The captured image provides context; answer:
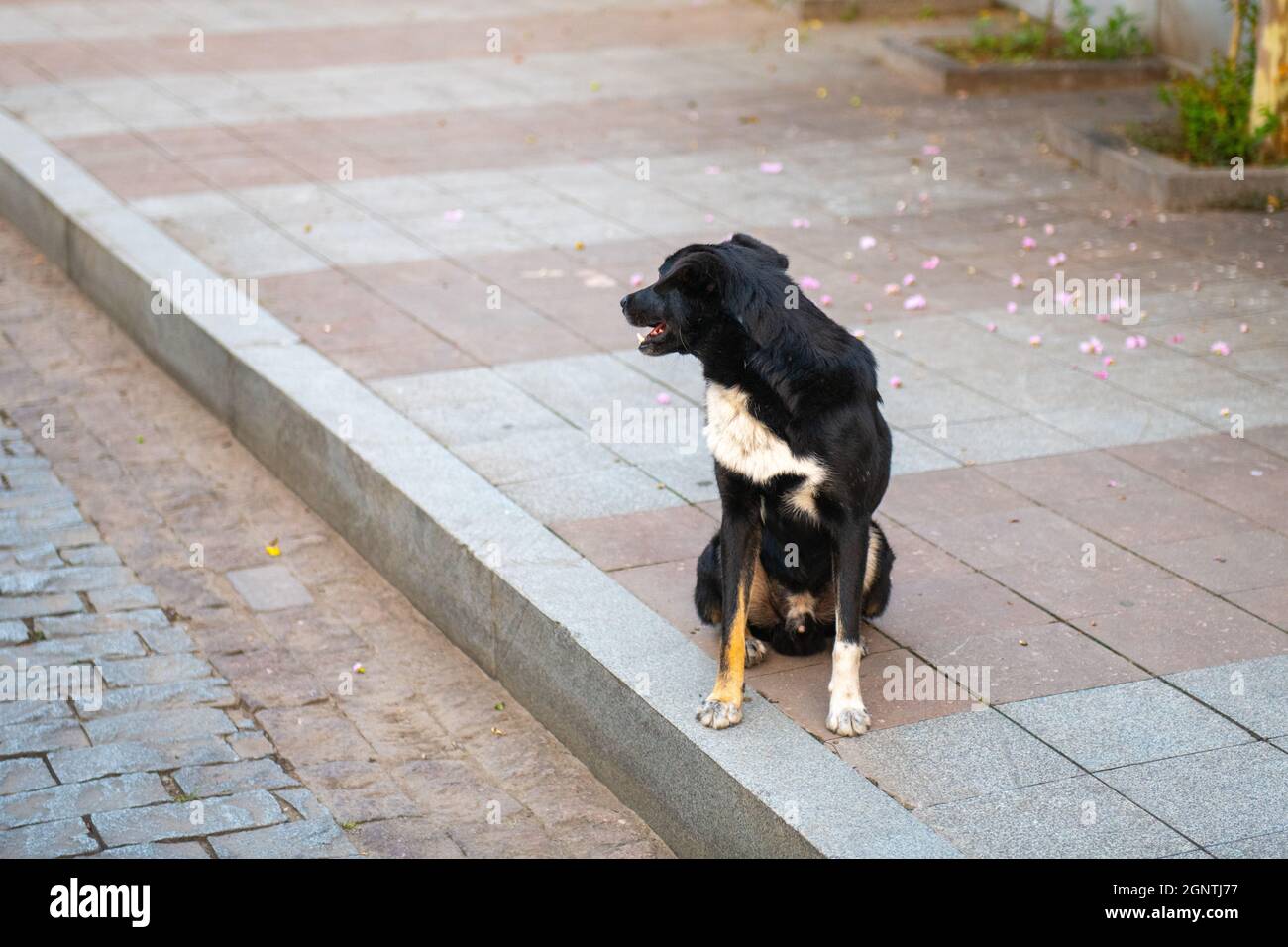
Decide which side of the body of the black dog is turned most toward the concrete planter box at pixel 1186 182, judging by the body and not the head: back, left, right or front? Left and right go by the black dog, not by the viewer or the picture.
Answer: back

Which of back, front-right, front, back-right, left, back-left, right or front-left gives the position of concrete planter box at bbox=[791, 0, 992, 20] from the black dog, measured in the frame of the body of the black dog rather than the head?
back

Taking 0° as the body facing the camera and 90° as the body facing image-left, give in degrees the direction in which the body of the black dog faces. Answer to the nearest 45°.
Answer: approximately 0°

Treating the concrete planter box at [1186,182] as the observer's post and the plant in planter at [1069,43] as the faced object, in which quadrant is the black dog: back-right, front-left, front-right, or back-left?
back-left

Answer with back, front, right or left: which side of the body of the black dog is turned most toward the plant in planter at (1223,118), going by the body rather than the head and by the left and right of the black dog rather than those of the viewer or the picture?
back

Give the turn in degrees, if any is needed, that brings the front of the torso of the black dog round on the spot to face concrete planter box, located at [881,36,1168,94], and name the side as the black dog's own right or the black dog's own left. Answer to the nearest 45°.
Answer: approximately 180°

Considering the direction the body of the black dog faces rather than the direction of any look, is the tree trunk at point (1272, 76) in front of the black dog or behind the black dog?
behind

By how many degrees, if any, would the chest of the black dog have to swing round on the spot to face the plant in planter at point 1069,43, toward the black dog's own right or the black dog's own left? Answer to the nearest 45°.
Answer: approximately 180°
